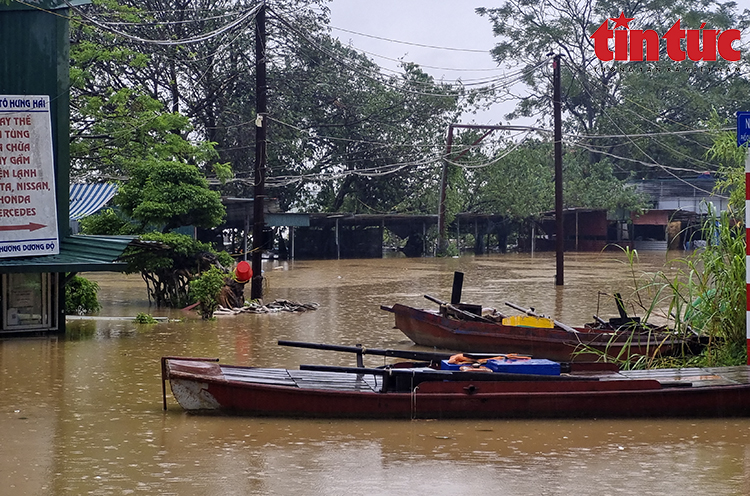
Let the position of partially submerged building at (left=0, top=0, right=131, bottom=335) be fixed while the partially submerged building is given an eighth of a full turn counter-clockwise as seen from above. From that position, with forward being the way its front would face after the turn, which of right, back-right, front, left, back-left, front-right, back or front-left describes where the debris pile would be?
left

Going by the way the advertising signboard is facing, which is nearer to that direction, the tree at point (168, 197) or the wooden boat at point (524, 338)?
the wooden boat

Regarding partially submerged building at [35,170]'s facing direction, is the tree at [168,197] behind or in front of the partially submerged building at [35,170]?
behind

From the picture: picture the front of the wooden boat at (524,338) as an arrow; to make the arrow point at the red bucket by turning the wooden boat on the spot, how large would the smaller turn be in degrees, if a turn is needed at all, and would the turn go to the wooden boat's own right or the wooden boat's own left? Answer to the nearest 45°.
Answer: approximately 45° to the wooden boat's own right

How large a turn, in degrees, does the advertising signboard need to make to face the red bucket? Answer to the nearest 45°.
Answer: approximately 135° to its left

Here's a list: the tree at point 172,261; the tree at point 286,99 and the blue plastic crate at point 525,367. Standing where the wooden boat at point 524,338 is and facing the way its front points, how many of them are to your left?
1

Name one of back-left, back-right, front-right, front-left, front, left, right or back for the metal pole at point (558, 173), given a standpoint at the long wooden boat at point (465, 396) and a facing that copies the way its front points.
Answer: right

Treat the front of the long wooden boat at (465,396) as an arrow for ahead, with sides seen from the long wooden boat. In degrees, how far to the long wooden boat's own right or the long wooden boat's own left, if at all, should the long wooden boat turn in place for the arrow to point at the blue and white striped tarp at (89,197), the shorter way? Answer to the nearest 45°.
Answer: approximately 45° to the long wooden boat's own right

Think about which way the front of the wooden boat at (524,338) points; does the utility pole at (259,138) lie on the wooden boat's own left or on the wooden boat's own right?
on the wooden boat's own right

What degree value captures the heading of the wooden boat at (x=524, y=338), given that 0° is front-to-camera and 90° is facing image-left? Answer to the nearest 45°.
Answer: approximately 90°

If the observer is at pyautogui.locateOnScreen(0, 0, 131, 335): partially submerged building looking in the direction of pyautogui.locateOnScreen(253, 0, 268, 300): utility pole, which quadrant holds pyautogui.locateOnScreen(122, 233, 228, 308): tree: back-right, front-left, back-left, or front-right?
front-left

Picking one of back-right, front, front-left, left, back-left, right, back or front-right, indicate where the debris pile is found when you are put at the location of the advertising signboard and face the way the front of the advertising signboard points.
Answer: back-left

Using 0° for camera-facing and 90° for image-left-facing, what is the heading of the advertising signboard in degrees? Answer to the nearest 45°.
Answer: approximately 0°

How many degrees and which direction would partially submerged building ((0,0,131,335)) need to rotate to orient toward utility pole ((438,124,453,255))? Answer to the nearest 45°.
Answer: approximately 135° to its left

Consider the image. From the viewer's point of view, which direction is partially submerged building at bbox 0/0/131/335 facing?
toward the camera

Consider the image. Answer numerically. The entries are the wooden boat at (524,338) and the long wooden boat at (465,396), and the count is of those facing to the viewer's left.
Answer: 2

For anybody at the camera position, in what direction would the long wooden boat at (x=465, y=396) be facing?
facing to the left of the viewer
